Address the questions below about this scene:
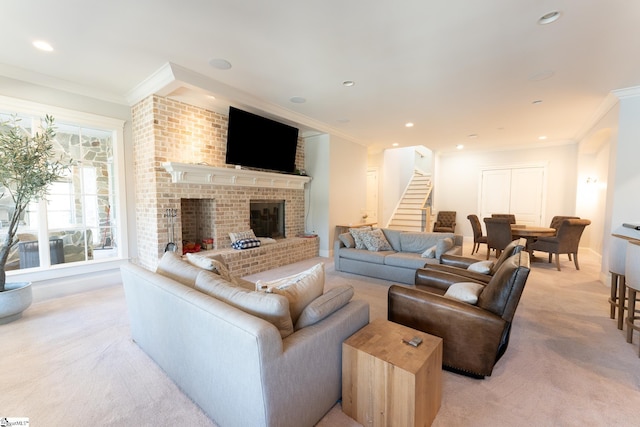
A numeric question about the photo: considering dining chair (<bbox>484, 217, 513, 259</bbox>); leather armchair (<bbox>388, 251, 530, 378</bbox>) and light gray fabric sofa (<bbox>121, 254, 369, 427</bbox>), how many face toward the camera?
0

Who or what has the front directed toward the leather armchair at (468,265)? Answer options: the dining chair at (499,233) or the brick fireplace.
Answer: the brick fireplace

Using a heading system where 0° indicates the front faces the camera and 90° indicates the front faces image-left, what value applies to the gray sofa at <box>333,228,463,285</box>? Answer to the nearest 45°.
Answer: approximately 45°

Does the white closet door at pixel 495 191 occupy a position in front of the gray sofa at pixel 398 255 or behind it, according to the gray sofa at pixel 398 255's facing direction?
behind

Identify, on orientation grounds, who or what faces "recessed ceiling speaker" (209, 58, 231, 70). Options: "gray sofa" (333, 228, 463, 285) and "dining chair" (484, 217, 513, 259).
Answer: the gray sofa

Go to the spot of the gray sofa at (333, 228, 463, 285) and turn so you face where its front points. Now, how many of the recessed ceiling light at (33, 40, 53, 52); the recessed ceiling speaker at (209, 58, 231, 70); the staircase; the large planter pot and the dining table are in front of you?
3

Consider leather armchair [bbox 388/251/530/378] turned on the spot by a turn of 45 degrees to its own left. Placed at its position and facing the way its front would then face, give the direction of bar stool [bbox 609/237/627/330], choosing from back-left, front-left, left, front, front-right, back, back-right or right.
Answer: back-right

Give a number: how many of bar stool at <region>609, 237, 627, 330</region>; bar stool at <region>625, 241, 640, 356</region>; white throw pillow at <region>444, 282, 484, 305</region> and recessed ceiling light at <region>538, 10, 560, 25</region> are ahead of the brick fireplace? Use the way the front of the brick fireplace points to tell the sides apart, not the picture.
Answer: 4

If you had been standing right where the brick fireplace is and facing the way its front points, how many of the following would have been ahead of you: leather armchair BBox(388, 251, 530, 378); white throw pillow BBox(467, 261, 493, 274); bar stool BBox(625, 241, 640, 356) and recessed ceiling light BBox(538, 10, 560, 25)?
4

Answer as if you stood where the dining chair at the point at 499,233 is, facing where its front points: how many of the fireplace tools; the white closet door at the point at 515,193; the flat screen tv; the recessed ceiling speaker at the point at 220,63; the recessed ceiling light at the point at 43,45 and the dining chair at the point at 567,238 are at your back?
4

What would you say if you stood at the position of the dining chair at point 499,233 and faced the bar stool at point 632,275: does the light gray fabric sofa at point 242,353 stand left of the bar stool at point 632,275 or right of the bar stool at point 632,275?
right

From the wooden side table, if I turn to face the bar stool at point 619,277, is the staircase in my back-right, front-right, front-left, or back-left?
front-left

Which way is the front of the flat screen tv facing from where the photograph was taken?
facing the viewer and to the right of the viewer

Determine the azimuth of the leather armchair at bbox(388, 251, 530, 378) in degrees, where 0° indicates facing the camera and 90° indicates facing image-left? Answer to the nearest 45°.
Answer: approximately 135°

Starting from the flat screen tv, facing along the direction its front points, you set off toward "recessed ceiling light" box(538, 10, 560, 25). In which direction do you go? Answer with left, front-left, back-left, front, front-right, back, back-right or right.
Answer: front
